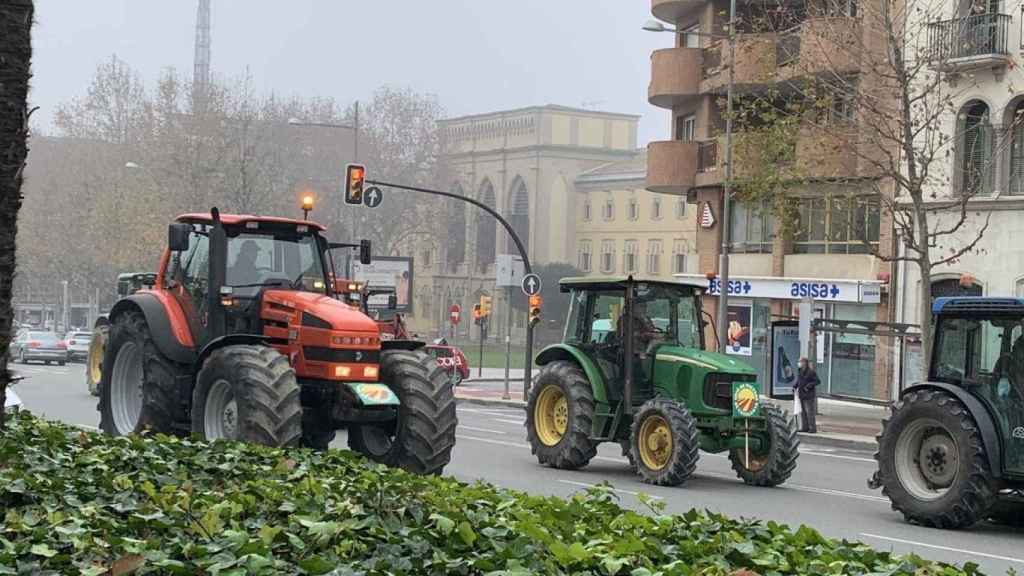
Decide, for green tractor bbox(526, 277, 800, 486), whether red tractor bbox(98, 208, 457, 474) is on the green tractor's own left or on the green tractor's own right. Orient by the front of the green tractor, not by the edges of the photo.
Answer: on the green tractor's own right

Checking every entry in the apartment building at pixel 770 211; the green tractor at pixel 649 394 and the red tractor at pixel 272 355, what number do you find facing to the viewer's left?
0

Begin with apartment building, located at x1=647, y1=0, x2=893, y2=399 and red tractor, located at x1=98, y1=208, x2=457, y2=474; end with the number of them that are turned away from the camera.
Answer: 0

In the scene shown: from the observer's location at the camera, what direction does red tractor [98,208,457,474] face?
facing the viewer and to the right of the viewer

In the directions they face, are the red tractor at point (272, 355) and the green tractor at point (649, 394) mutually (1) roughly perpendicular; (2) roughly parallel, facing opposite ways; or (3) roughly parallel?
roughly parallel

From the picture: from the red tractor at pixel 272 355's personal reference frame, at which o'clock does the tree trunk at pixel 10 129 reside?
The tree trunk is roughly at 2 o'clock from the red tractor.

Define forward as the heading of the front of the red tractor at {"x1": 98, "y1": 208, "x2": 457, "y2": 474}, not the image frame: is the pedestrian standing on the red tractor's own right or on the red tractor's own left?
on the red tractor's own left

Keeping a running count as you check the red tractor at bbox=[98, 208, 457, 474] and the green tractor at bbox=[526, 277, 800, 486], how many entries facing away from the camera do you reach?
0

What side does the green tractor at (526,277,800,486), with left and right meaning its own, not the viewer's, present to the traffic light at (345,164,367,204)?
back

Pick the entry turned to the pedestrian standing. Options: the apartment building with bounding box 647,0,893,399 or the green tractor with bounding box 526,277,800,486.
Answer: the apartment building

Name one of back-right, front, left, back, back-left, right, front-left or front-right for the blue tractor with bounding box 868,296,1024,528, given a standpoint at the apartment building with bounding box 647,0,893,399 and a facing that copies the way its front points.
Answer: front

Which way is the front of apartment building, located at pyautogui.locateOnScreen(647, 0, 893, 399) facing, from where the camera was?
facing the viewer

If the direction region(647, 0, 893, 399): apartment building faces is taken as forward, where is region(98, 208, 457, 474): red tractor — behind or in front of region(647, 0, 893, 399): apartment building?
in front

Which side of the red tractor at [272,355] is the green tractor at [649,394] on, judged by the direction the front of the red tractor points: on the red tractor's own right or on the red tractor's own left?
on the red tractor's own left
